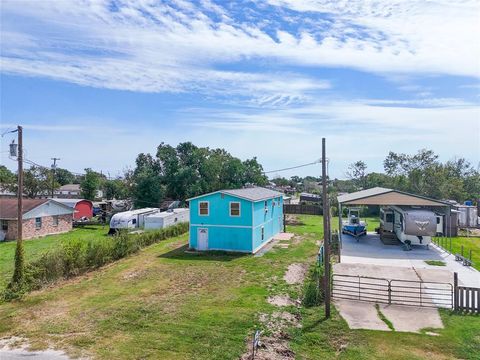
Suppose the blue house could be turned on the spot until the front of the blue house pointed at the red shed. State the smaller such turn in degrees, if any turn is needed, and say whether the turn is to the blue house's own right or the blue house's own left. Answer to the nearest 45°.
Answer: approximately 135° to the blue house's own right

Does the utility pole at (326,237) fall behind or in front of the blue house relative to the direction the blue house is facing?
in front

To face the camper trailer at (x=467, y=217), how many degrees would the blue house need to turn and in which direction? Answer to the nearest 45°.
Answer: approximately 135° to its left

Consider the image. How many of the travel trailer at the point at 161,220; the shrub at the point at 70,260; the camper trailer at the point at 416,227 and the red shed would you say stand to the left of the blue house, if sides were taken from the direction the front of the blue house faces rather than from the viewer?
1

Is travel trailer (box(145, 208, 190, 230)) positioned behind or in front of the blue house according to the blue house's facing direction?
behind

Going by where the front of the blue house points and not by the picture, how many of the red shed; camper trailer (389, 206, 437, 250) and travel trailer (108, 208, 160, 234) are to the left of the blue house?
1

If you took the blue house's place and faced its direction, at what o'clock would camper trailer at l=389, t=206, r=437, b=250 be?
The camper trailer is roughly at 9 o'clock from the blue house.

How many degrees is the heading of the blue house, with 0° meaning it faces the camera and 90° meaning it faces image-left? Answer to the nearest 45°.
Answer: approximately 0°

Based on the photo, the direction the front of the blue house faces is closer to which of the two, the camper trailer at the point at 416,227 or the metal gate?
the metal gate

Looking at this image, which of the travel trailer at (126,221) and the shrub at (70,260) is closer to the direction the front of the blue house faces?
the shrub

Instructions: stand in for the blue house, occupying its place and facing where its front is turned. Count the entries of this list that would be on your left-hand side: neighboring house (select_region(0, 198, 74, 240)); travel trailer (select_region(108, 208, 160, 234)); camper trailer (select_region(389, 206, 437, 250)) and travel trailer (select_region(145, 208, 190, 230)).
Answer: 1

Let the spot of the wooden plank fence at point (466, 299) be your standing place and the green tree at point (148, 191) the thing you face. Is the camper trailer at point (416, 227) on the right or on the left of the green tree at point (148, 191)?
right
